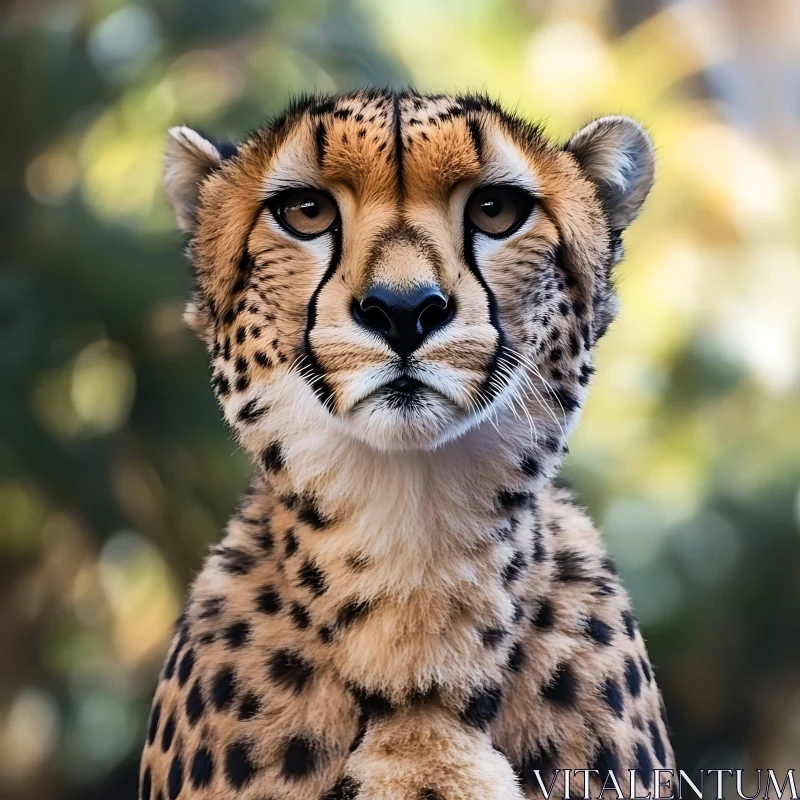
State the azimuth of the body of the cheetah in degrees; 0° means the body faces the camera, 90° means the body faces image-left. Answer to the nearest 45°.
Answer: approximately 0°
